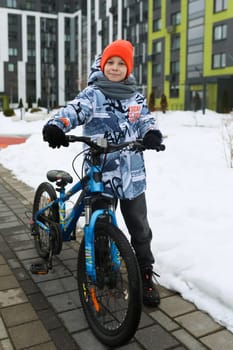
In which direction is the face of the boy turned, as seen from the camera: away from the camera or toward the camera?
toward the camera

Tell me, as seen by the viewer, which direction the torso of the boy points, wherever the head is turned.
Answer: toward the camera

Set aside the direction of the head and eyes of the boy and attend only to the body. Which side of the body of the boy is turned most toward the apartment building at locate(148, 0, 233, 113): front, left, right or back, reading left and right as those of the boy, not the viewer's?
back

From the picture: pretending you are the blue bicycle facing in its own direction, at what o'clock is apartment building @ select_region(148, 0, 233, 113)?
The apartment building is roughly at 8 o'clock from the blue bicycle.

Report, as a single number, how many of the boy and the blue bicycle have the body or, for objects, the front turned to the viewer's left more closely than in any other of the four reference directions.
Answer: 0
